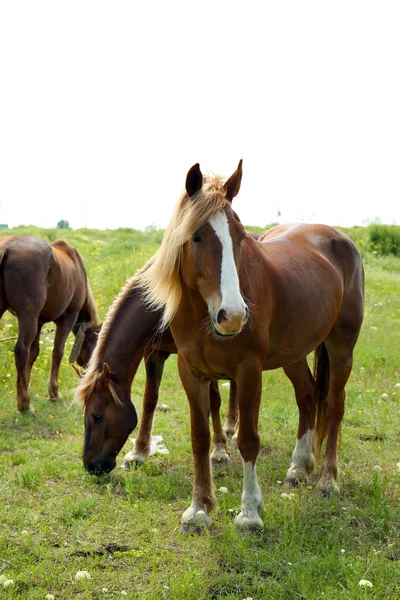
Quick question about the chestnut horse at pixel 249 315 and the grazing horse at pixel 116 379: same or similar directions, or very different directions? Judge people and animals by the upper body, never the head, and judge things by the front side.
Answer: same or similar directions

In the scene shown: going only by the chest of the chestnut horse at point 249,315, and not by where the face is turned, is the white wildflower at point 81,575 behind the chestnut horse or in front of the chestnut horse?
in front

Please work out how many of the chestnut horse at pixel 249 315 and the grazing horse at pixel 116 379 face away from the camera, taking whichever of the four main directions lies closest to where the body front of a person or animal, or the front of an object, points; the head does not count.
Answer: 0

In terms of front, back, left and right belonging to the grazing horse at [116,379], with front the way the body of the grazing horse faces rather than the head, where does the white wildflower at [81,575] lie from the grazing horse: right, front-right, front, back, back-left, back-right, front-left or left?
front-left

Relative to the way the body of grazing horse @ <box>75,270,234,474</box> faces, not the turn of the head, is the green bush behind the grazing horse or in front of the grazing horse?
behind

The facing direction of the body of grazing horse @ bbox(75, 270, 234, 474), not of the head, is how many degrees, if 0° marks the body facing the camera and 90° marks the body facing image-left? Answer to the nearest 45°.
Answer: approximately 45°

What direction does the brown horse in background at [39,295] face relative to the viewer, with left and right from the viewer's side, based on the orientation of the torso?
facing away from the viewer and to the right of the viewer

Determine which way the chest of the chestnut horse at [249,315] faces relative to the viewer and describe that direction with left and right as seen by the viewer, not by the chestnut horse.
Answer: facing the viewer and to the left of the viewer

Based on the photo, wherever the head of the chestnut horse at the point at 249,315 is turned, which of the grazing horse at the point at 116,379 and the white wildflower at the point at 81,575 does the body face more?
the white wildflower

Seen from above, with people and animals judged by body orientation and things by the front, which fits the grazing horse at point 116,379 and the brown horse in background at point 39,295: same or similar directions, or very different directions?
very different directions

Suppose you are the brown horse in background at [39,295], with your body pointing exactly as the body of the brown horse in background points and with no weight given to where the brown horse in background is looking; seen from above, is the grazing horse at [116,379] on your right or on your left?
on your right
